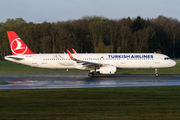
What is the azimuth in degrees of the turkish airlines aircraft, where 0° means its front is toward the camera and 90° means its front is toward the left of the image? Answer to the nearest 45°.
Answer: approximately 270°
